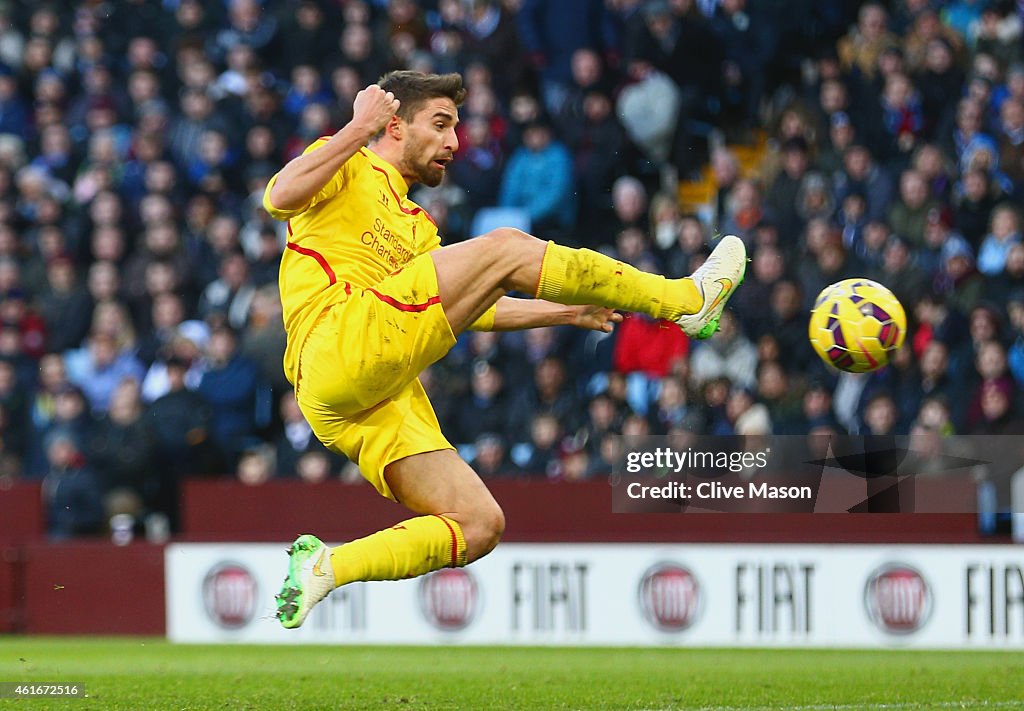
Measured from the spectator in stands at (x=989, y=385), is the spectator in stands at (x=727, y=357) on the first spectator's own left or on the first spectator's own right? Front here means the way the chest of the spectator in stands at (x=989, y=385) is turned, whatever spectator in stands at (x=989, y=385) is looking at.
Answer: on the first spectator's own right

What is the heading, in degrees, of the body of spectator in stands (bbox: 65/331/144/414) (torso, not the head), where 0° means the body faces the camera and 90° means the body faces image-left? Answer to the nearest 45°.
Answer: approximately 0°

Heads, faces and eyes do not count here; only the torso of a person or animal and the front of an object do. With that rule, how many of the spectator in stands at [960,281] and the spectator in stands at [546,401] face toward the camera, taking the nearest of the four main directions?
2

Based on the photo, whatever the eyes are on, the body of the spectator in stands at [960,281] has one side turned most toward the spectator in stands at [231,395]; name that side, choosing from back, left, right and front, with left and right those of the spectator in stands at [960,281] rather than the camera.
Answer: right

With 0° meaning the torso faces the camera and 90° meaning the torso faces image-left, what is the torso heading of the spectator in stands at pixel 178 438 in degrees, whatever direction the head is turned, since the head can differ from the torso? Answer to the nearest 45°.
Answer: approximately 0°

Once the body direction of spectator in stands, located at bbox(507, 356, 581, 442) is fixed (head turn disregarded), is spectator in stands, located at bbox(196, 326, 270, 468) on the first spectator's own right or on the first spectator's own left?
on the first spectator's own right
